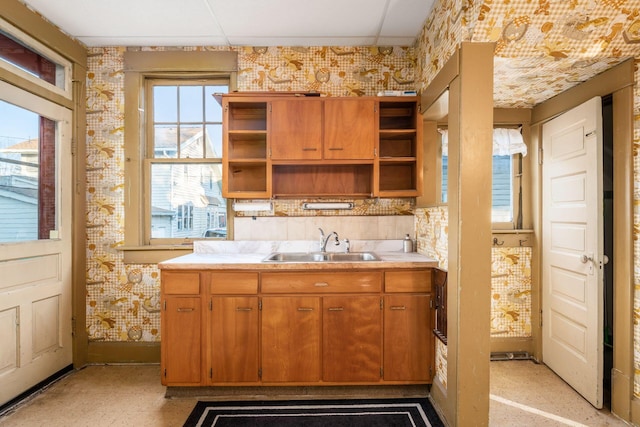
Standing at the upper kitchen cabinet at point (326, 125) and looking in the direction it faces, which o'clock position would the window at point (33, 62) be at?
The window is roughly at 3 o'clock from the upper kitchen cabinet.

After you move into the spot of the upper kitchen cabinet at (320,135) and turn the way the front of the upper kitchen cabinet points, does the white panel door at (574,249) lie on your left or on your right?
on your left

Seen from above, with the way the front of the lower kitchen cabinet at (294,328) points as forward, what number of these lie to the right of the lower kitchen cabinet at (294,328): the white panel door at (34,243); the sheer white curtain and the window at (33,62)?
2

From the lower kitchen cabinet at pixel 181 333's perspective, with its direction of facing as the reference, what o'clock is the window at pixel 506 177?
The window is roughly at 9 o'clock from the lower kitchen cabinet.

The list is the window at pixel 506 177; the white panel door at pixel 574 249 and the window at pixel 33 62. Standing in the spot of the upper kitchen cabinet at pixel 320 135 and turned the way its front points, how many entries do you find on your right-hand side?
1
